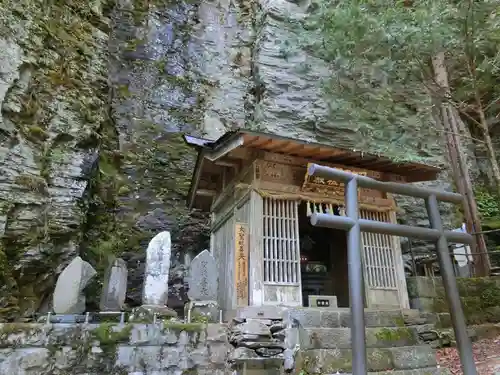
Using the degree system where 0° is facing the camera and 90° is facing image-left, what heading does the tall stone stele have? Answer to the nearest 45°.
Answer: approximately 0°

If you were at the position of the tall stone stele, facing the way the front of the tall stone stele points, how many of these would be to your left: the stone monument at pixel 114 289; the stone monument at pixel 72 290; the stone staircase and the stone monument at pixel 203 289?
2

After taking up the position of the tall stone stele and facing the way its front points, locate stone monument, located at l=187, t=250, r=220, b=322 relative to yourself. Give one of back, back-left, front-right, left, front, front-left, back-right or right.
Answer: left

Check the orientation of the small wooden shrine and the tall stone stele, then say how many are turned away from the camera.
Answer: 0

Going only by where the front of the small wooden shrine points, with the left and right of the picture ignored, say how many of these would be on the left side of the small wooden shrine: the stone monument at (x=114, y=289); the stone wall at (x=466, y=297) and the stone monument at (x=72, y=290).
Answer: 1

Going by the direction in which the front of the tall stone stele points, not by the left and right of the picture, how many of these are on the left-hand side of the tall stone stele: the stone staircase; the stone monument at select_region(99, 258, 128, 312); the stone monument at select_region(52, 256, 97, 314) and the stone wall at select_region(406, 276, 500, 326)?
2

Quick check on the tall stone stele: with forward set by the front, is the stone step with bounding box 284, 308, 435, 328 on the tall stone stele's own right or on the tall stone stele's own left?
on the tall stone stele's own left

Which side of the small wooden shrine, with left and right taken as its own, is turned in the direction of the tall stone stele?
right

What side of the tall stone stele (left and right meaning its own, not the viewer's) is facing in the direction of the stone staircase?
left

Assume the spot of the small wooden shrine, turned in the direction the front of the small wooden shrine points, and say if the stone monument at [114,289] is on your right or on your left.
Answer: on your right

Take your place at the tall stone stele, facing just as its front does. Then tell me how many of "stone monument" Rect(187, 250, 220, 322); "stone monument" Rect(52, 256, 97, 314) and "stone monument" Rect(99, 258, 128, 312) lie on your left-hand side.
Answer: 1

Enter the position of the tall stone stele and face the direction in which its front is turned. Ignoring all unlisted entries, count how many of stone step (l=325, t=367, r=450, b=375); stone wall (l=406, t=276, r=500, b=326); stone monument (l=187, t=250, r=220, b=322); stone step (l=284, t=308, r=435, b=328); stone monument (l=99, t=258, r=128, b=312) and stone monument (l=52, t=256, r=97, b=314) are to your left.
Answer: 4

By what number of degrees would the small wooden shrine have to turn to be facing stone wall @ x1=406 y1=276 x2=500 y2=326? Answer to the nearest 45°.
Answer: approximately 90° to its left

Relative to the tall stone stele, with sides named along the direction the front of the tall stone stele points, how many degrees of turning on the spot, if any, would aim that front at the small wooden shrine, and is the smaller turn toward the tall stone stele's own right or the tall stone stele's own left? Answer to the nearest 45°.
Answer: approximately 90° to the tall stone stele's own left
